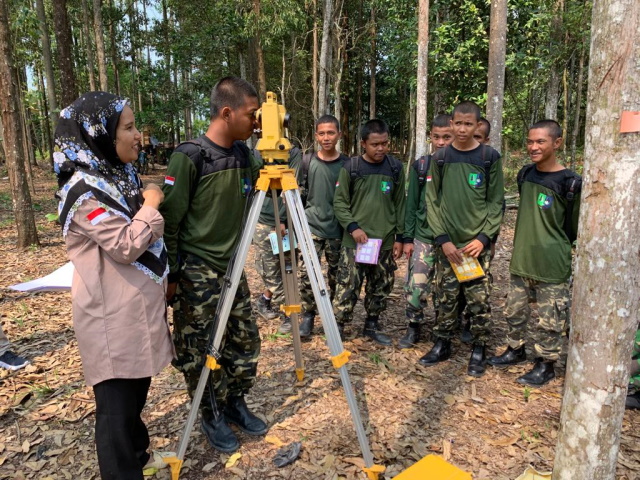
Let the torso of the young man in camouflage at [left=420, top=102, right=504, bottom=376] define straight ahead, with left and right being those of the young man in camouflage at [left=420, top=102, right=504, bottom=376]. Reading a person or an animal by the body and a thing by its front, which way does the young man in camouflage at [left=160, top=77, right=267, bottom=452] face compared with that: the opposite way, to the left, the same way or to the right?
to the left

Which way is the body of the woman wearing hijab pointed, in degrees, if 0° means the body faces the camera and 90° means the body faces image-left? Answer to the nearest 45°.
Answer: approximately 270°

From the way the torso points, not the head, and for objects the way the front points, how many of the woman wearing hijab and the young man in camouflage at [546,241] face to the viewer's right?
1

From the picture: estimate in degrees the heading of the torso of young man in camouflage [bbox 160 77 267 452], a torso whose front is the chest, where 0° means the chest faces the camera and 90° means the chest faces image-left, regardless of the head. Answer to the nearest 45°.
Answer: approximately 315°

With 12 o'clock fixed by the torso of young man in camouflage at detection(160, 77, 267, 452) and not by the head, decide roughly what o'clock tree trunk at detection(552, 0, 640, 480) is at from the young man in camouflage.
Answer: The tree trunk is roughly at 12 o'clock from the young man in camouflage.

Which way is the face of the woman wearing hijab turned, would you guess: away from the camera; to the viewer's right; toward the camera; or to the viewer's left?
to the viewer's right

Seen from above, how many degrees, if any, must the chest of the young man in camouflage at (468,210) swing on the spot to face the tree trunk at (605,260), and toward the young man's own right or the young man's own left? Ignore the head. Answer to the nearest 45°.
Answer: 0° — they already face it
